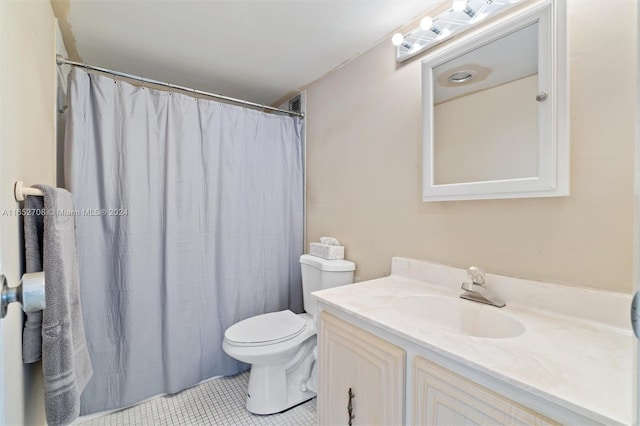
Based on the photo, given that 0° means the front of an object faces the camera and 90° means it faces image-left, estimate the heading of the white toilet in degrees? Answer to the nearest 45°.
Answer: approximately 45°

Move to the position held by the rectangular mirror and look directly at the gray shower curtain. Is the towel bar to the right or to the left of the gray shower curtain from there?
left

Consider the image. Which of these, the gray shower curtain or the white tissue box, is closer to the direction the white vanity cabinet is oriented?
the gray shower curtain

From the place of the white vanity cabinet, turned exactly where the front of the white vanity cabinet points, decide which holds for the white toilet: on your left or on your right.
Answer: on your right

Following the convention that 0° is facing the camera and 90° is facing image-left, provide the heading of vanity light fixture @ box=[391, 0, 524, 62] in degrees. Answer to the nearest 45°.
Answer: approximately 45°
